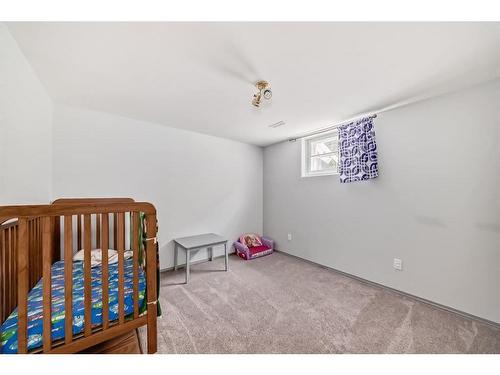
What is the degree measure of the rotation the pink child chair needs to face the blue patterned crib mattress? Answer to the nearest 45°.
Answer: approximately 90° to its right

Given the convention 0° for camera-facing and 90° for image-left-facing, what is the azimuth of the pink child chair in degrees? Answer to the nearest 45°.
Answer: approximately 315°

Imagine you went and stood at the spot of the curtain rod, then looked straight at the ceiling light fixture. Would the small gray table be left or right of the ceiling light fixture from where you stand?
right

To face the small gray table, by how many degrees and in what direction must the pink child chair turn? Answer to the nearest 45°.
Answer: approximately 90° to its right
